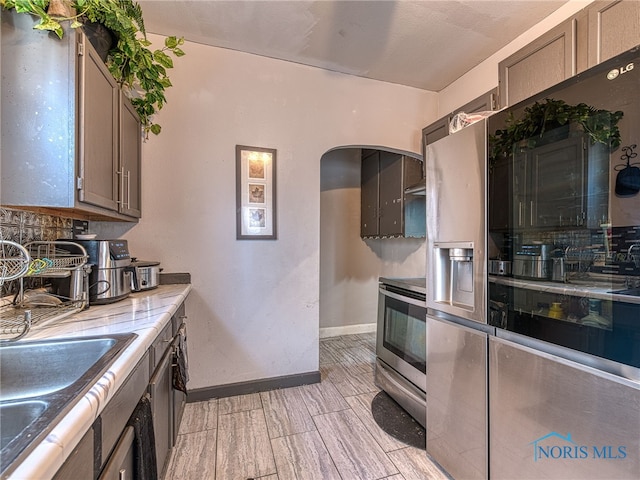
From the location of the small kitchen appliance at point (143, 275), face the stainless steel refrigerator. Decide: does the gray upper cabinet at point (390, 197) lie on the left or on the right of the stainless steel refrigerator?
left

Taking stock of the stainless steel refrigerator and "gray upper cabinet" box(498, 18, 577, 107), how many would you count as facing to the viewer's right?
0

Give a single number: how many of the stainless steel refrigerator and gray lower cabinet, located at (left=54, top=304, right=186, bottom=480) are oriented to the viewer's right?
1

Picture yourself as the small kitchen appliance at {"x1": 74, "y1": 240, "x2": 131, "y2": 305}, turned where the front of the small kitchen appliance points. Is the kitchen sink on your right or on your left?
on your right

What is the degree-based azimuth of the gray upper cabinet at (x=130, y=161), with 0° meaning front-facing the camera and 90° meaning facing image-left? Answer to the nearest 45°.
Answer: approximately 270°

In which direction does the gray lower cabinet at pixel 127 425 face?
to the viewer's right

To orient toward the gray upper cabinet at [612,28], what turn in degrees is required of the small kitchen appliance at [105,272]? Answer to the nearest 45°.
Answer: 0° — it already faces it

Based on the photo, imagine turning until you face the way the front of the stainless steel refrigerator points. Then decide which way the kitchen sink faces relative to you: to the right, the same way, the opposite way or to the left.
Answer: the opposite way

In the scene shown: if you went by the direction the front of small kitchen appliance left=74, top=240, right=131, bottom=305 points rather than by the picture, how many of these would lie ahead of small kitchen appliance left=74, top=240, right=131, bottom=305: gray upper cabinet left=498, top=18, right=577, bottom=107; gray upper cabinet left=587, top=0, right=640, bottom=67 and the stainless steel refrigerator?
3

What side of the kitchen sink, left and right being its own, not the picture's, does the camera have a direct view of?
right

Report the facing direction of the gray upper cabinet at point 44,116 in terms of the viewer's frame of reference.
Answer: facing to the right of the viewer

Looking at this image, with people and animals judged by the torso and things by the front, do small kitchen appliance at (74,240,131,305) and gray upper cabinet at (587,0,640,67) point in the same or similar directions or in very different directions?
very different directions
